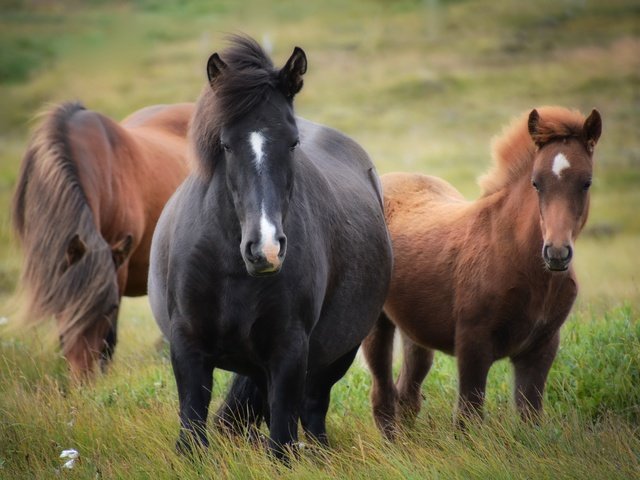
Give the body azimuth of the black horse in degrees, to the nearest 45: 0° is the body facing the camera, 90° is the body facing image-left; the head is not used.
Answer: approximately 0°
